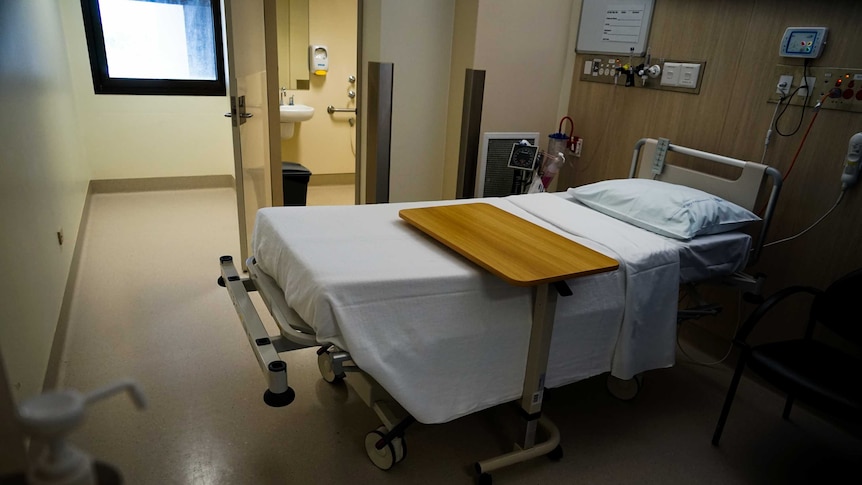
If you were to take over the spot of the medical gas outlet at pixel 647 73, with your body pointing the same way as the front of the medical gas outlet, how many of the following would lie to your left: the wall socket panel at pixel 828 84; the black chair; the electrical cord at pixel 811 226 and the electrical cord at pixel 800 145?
4

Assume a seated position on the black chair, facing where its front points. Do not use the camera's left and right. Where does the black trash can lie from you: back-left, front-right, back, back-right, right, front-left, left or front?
front-right

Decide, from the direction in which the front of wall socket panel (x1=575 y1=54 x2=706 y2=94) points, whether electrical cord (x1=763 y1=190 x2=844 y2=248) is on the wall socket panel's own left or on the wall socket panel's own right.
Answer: on the wall socket panel's own left

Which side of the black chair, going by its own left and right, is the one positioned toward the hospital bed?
front

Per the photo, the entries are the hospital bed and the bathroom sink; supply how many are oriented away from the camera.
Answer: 0

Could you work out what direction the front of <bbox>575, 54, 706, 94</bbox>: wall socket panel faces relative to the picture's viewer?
facing the viewer and to the left of the viewer

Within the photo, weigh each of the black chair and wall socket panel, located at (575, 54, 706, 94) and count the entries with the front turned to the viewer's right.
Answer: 0

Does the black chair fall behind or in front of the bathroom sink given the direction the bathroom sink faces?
in front

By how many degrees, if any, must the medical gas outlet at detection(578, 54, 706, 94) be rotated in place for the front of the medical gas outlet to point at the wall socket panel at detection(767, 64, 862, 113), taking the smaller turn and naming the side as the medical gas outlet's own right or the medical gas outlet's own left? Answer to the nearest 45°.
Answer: approximately 90° to the medical gas outlet's own left

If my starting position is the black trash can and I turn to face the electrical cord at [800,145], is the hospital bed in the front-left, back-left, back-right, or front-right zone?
front-right

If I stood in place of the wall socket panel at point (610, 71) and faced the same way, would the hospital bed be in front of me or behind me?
in front

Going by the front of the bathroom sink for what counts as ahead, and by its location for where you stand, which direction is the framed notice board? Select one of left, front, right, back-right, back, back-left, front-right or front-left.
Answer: front

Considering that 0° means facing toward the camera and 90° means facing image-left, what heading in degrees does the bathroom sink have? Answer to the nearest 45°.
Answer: approximately 315°

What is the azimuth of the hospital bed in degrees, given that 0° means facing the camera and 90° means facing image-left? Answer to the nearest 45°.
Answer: approximately 45°

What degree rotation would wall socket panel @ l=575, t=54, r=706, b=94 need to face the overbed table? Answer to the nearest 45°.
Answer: approximately 45° to its left

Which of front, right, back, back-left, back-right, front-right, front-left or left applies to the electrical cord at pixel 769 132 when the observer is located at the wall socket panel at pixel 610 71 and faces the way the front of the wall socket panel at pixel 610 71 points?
left

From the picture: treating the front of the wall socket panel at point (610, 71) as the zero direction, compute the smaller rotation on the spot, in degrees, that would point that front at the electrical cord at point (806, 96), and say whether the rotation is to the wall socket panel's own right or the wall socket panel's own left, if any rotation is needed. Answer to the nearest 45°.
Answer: approximately 90° to the wall socket panel's own left
